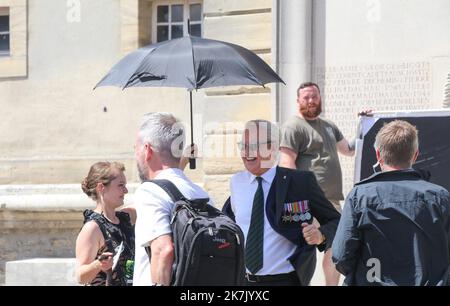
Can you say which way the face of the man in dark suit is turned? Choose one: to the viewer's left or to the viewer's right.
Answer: to the viewer's left

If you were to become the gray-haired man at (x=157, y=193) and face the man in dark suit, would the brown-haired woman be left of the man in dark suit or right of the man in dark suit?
left

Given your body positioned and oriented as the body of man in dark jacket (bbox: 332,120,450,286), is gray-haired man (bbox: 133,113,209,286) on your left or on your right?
on your left

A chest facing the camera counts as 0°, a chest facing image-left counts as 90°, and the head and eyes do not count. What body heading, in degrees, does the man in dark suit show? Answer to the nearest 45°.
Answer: approximately 45°

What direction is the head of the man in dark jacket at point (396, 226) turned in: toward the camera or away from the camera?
away from the camera

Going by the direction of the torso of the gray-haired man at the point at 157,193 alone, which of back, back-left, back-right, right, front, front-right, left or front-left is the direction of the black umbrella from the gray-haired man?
front-right

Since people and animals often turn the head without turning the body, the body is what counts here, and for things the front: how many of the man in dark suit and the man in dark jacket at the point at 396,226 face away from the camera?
1

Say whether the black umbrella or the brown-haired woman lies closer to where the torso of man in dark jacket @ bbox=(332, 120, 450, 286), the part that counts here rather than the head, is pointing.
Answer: the black umbrella

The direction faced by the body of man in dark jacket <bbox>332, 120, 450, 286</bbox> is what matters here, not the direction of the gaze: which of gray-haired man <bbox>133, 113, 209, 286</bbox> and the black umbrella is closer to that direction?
the black umbrella

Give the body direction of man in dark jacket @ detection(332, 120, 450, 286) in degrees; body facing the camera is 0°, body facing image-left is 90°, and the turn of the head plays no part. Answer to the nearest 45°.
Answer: approximately 180°

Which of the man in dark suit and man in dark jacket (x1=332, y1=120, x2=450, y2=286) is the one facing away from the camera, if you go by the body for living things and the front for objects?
the man in dark jacket
